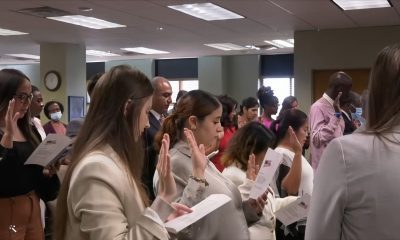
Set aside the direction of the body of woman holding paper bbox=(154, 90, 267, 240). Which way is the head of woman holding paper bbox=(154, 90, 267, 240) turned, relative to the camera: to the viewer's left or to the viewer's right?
to the viewer's right

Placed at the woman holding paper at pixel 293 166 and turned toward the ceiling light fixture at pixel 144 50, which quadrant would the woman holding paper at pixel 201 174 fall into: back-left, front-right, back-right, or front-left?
back-left

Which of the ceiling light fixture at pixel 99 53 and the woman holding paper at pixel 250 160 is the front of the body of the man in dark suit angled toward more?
the woman holding paper

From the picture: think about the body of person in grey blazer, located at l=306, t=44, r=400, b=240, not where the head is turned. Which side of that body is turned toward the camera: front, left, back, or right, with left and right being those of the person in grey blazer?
back

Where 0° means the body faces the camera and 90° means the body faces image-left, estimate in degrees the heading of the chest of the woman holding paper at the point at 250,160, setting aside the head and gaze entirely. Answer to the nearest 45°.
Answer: approximately 270°

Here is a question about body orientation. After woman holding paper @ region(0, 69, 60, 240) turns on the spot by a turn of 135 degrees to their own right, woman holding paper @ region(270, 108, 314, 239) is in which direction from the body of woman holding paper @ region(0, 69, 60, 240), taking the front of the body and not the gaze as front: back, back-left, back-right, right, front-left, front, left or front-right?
back

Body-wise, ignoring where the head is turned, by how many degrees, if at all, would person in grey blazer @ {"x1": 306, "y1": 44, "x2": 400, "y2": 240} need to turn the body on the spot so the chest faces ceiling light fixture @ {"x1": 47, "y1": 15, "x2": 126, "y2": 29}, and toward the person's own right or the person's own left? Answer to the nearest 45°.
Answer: approximately 45° to the person's own left

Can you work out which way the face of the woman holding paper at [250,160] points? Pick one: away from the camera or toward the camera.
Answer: away from the camera

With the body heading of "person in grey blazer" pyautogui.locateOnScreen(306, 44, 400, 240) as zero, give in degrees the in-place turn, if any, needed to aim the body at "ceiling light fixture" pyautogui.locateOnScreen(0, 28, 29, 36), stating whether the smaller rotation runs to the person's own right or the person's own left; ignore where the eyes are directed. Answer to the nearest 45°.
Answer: approximately 45° to the person's own left

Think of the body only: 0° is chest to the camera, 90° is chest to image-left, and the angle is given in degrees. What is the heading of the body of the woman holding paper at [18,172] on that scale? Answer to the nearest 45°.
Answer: approximately 315°

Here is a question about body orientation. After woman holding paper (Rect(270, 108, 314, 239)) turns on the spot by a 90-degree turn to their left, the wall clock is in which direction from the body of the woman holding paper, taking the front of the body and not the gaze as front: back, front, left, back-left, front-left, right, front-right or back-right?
front-left
